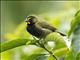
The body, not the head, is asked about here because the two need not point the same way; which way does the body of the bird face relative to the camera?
to the viewer's left
